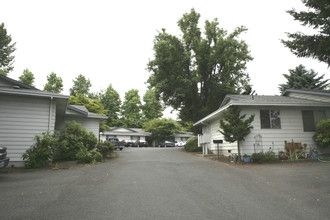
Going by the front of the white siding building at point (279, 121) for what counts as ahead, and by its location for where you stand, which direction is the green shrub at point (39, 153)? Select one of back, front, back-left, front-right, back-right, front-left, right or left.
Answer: front-right

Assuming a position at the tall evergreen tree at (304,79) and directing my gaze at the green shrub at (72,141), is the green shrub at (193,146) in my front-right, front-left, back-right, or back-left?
front-right

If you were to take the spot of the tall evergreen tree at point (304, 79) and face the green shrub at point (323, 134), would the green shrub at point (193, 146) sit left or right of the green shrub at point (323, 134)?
right

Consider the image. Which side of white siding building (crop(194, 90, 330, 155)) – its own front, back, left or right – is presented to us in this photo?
front

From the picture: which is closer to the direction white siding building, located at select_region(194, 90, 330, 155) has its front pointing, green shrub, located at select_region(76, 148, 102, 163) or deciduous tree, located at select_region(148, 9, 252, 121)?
the green shrub

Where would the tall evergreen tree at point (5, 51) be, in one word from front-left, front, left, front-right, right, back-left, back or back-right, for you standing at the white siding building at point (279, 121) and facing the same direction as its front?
right

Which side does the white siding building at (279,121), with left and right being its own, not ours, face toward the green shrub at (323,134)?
left
